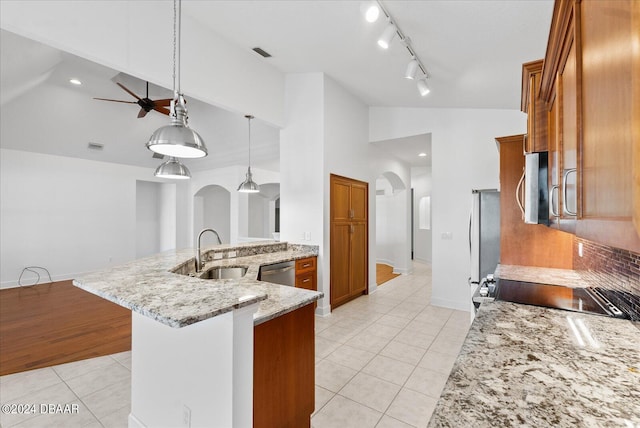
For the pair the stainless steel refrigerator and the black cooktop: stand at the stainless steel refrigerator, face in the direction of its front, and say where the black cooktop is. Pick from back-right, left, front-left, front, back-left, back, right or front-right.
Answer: left

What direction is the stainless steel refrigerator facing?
to the viewer's left

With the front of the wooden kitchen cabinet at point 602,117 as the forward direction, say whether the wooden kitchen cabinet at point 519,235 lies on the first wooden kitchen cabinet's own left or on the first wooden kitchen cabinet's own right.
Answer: on the first wooden kitchen cabinet's own right

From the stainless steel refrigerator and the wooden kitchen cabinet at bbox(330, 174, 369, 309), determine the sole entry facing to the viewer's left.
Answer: the stainless steel refrigerator

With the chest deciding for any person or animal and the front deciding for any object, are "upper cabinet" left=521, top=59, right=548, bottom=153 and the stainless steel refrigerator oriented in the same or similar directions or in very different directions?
same or similar directions

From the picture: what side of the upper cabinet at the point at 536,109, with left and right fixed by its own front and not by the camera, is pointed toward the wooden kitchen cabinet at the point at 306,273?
front

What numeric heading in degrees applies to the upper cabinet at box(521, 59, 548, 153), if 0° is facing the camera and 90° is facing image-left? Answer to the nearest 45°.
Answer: approximately 90°

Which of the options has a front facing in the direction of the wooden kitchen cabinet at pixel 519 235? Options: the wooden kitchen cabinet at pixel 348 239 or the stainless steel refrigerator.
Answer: the wooden kitchen cabinet at pixel 348 239

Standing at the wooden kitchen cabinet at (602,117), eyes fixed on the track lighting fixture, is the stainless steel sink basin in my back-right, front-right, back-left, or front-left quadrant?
front-left

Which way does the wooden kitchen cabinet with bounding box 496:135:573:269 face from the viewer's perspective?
to the viewer's left

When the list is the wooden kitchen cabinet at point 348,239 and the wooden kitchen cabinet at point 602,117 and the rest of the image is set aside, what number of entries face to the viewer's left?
1

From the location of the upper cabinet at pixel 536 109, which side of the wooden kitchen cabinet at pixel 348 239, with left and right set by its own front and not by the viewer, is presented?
front

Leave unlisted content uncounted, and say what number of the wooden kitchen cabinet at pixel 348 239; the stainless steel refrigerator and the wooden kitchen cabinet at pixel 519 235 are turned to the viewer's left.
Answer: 2

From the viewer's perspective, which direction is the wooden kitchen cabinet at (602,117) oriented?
to the viewer's left

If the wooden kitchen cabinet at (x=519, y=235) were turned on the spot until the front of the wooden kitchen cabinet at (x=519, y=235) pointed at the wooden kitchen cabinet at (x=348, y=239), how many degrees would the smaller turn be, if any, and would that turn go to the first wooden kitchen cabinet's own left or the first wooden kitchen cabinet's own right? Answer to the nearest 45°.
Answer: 0° — it already faces it

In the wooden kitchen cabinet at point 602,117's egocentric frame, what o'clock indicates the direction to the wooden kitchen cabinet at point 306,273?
the wooden kitchen cabinet at point 306,273 is roughly at 1 o'clock from the wooden kitchen cabinet at point 602,117.

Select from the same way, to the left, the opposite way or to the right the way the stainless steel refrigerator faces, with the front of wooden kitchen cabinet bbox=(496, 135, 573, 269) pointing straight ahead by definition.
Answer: the same way

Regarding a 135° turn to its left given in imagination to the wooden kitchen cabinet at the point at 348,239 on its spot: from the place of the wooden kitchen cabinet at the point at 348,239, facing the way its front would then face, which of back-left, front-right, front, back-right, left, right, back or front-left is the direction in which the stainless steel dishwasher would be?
back-left
